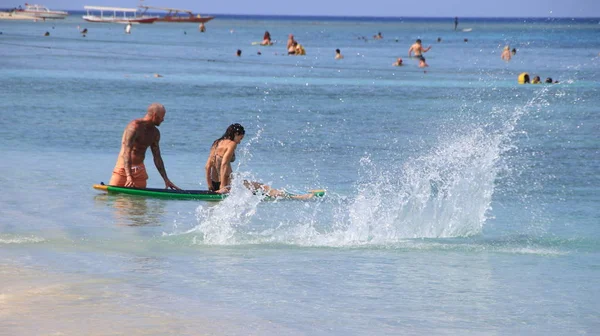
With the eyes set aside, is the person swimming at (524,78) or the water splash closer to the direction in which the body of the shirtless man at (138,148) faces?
the water splash

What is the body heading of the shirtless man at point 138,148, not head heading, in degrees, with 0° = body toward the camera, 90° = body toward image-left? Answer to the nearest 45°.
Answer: approximately 315°

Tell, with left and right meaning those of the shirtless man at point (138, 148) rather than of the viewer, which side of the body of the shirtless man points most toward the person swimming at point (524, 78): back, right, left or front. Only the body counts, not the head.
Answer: left

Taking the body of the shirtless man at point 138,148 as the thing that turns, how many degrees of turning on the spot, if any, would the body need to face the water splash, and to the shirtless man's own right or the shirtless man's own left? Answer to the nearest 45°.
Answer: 0° — they already face it

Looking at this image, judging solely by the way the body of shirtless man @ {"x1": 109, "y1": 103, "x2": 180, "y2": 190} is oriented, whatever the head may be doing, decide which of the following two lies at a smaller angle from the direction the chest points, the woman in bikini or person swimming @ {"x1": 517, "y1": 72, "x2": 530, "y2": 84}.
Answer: the woman in bikini

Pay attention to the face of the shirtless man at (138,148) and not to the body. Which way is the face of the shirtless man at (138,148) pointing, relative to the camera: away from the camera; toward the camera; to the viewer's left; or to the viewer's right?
to the viewer's right

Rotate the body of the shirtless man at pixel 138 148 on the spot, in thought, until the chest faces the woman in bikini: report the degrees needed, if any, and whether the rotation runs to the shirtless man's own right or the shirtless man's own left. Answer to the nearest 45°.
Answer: approximately 45° to the shirtless man's own left
